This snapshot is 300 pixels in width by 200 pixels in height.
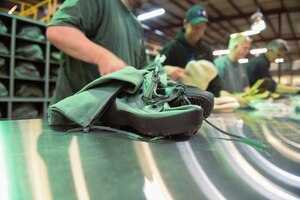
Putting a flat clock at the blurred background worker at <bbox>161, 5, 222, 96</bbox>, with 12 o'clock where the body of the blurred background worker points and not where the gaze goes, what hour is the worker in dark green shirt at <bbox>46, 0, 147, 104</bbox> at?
The worker in dark green shirt is roughly at 2 o'clock from the blurred background worker.

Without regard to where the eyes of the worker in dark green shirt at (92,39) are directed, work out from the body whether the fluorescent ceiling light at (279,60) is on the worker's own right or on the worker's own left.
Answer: on the worker's own left

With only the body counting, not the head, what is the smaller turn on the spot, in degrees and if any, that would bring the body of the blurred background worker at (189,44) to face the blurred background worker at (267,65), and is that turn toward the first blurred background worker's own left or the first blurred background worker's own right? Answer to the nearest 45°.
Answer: approximately 90° to the first blurred background worker's own left

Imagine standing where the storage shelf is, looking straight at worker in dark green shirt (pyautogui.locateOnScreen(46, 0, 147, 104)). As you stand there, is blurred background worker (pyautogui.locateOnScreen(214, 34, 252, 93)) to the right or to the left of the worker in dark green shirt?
left
